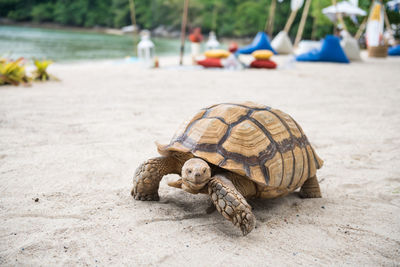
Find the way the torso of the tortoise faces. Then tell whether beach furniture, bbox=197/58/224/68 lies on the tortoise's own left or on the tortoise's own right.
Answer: on the tortoise's own right

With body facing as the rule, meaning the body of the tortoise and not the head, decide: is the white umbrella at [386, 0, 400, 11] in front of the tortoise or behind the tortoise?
behind

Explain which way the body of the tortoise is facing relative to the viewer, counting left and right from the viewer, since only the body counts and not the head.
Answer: facing the viewer and to the left of the viewer

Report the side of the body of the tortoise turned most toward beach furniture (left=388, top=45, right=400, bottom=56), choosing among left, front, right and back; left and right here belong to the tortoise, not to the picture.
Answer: back

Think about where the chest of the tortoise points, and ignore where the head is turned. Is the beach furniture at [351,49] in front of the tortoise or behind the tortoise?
behind

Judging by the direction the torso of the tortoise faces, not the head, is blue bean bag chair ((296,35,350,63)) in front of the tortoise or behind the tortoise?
behind

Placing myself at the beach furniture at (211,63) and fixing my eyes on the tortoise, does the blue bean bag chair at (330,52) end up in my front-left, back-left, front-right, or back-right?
back-left

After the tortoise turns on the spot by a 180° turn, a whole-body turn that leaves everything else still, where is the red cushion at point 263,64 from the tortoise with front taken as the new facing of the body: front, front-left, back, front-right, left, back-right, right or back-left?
front-left
